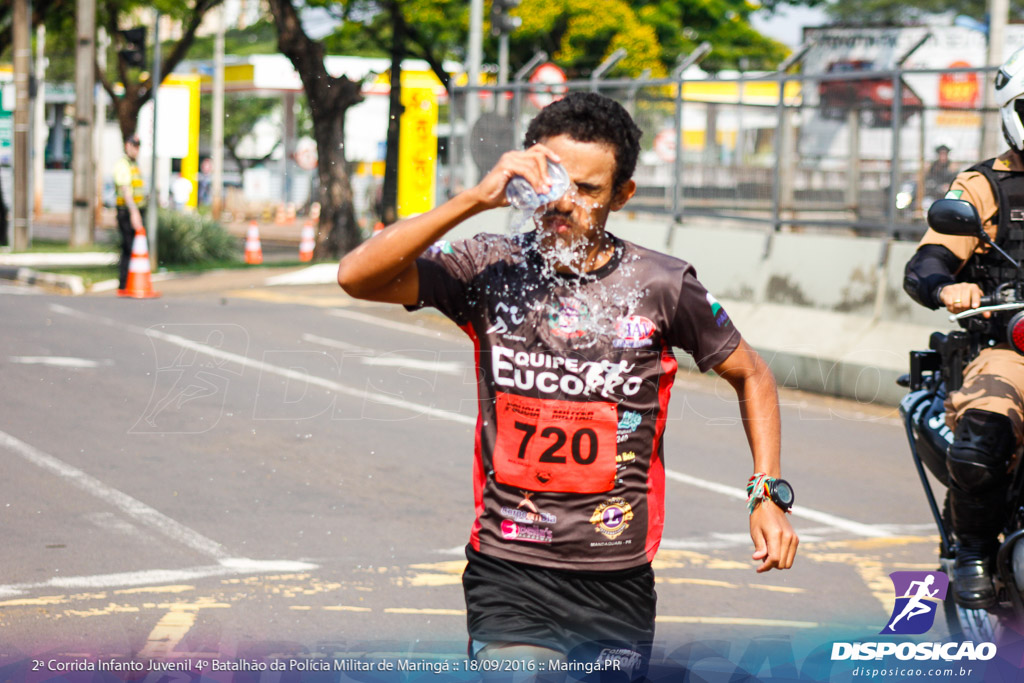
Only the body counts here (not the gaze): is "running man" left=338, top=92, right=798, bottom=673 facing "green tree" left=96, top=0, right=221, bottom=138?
no

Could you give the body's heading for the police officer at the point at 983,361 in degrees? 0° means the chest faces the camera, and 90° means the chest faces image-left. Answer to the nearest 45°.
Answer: approximately 0°

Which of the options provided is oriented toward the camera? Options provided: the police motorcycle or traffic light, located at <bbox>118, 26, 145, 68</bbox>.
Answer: the police motorcycle

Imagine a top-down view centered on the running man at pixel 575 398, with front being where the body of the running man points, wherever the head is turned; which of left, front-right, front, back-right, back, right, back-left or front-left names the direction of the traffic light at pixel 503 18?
back

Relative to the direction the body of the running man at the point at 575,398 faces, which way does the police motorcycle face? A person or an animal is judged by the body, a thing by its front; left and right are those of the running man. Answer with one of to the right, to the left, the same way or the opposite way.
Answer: the same way

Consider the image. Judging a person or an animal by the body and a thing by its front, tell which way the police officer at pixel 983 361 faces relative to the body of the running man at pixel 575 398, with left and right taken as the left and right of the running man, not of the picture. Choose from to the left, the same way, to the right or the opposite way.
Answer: the same way

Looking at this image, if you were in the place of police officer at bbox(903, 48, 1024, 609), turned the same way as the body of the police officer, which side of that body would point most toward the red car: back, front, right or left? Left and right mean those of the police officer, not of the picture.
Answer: back

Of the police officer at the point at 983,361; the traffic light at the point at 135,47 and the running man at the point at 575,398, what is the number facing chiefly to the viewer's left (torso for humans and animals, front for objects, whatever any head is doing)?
1

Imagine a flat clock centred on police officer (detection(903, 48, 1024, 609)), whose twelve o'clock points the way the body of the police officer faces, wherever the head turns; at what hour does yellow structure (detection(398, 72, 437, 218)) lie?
The yellow structure is roughly at 5 o'clock from the police officer.

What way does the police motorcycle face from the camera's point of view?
toward the camera

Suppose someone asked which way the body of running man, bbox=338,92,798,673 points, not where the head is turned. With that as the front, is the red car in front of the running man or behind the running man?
behind

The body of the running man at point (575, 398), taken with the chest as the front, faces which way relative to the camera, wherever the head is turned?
toward the camera

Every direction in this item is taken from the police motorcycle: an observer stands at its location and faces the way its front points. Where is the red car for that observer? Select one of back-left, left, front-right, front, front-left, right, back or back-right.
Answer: back

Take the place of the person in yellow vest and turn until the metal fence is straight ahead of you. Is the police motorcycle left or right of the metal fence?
right

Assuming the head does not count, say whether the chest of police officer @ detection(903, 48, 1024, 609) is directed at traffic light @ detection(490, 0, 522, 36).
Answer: no
